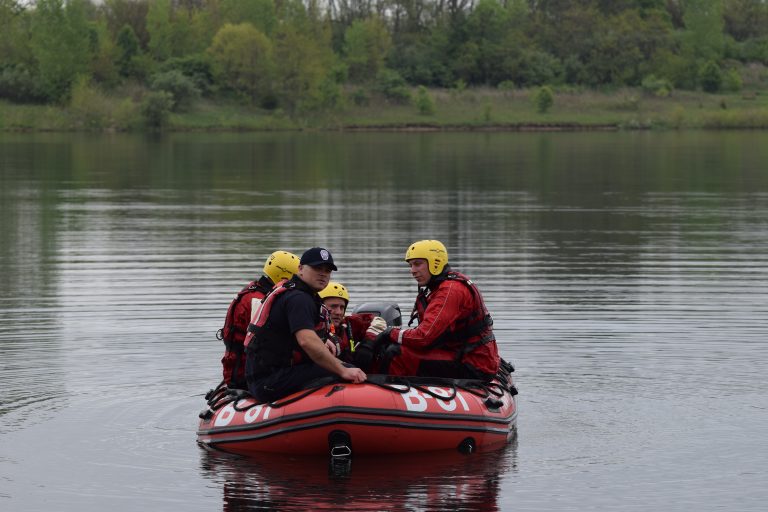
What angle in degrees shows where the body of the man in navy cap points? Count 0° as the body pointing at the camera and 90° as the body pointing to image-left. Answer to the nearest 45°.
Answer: approximately 270°
